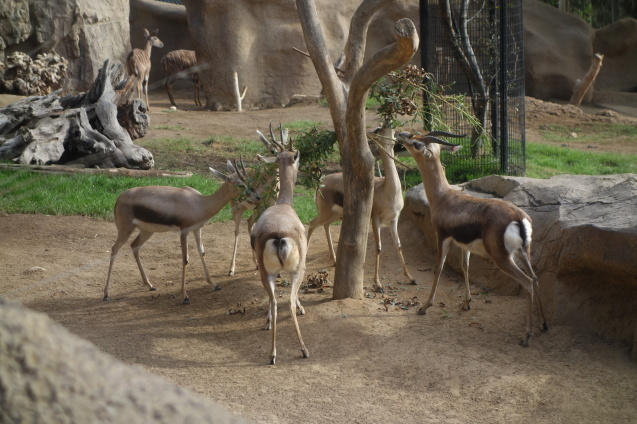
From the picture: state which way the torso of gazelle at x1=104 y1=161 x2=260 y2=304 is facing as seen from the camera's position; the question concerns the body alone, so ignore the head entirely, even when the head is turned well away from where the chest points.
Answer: to the viewer's right

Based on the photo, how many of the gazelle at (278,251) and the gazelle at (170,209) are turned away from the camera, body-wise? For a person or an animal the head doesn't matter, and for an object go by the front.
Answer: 1

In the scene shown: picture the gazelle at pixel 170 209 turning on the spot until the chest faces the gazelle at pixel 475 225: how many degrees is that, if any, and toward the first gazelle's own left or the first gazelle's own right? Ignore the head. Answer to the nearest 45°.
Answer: approximately 45° to the first gazelle's own right

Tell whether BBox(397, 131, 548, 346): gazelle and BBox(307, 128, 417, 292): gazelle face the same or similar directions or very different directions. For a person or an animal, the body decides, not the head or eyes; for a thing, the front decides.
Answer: very different directions

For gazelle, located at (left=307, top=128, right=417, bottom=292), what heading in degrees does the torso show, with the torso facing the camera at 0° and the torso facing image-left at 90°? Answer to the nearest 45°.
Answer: approximately 315°

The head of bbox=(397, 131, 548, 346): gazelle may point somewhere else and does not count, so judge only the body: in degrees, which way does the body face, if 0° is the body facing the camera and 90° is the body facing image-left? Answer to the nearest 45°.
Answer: approximately 135°

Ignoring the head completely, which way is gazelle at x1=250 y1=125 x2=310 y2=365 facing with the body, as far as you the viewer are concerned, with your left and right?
facing away from the viewer

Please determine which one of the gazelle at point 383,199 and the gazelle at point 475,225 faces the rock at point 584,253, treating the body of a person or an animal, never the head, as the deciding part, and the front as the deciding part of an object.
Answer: the gazelle at point 383,199
